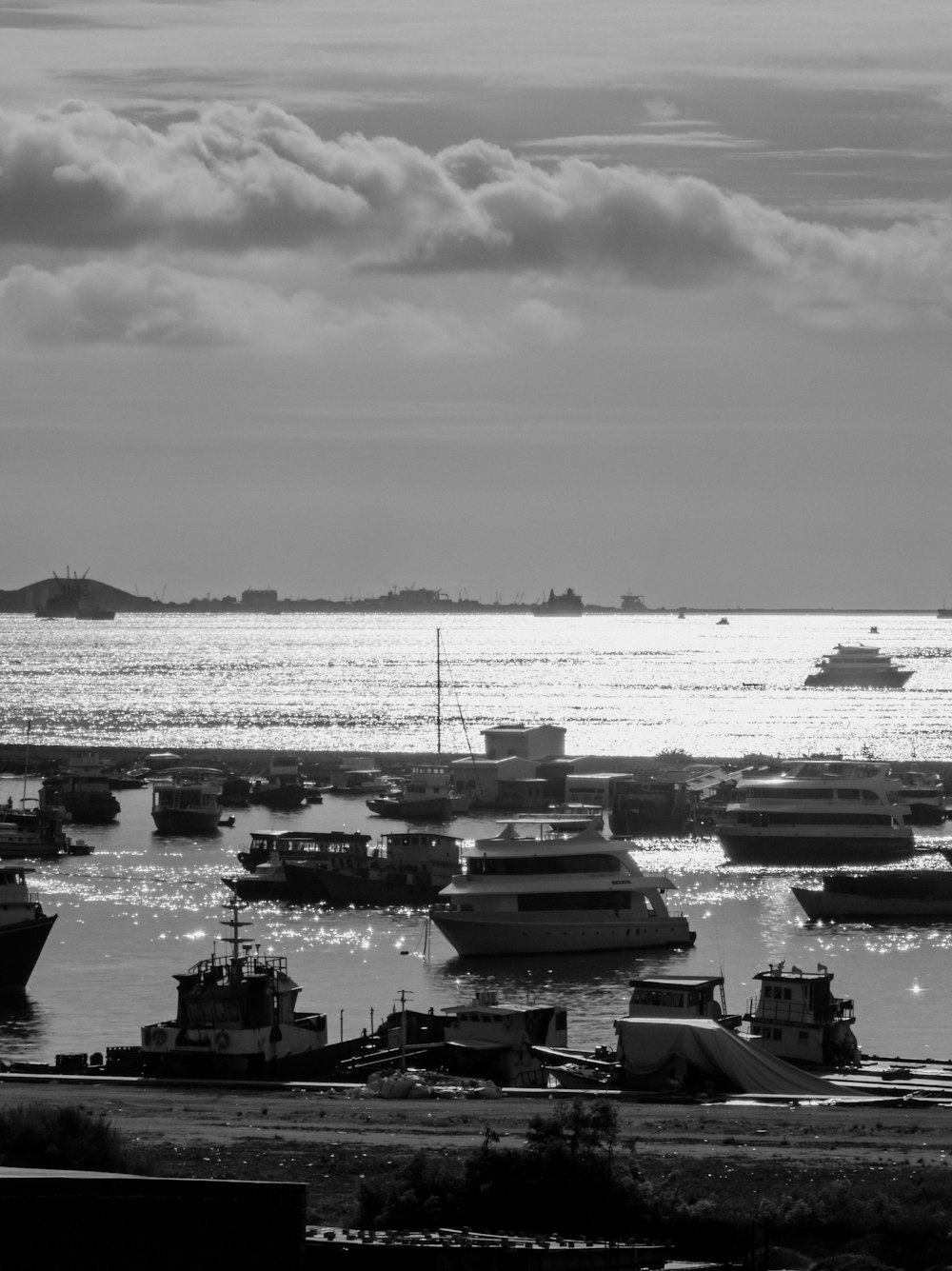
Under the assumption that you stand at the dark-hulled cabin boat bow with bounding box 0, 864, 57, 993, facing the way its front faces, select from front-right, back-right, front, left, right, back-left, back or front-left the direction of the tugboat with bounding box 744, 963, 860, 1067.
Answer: front-right

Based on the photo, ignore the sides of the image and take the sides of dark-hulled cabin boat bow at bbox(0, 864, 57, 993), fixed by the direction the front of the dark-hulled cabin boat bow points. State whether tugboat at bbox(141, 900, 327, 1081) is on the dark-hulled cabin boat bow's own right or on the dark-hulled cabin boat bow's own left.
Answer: on the dark-hulled cabin boat bow's own right

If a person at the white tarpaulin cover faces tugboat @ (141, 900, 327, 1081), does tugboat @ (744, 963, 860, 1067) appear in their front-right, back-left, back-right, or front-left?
back-right

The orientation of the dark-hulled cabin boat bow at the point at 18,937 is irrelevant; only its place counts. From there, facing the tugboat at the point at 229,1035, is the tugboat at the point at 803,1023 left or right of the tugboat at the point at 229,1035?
left

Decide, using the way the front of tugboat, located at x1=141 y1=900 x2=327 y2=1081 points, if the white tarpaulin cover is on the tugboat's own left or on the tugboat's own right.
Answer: on the tugboat's own right

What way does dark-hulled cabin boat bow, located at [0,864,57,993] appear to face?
to the viewer's right
